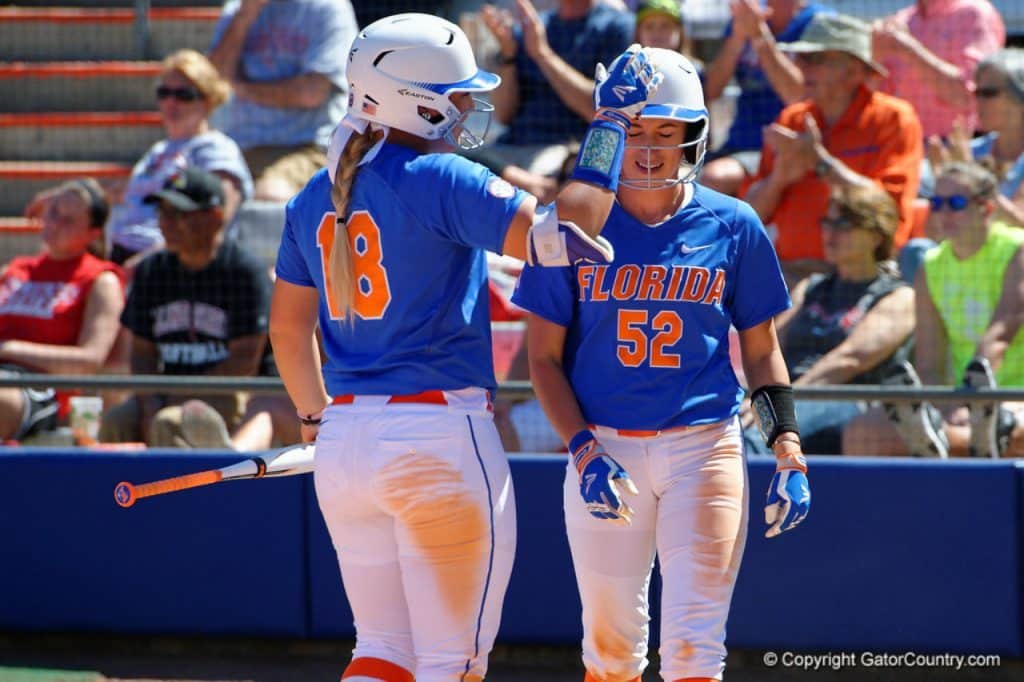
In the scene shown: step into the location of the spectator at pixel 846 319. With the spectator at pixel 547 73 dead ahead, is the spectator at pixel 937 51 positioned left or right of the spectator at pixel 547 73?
right

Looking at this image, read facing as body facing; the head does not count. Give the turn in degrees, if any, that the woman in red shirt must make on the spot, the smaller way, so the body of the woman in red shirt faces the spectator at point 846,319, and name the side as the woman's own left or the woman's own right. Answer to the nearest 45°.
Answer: approximately 90° to the woman's own left

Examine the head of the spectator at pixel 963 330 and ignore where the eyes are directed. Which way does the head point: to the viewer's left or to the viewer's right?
to the viewer's left

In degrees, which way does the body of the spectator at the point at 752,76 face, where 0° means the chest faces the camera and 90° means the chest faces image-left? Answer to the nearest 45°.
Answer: approximately 45°

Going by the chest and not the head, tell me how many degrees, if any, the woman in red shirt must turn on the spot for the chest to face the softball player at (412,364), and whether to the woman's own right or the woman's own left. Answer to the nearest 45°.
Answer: approximately 45° to the woman's own left

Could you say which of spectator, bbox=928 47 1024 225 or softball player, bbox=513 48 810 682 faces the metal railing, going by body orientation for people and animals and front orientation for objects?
the spectator

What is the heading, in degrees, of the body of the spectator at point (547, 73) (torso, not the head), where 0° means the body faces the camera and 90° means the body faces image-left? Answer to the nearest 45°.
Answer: approximately 45°

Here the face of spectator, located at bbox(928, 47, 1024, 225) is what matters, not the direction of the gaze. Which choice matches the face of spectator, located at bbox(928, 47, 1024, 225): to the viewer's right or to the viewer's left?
to the viewer's left

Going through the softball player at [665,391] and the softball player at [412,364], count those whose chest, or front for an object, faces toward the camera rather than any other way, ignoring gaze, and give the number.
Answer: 1

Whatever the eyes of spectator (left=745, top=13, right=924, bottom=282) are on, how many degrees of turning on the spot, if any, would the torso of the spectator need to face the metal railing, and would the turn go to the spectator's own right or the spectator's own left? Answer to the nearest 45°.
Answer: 0° — they already face it
